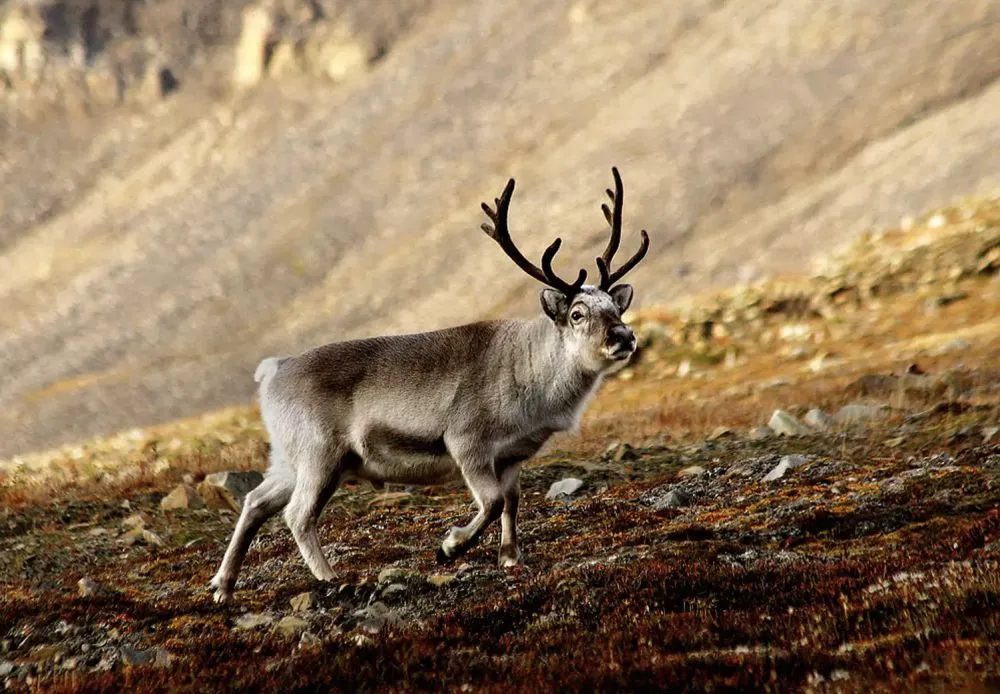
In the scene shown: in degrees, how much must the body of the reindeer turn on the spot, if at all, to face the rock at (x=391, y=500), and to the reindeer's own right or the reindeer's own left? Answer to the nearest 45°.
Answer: approximately 90° to the reindeer's own left

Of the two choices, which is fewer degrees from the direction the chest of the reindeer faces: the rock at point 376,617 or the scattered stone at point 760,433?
the scattered stone

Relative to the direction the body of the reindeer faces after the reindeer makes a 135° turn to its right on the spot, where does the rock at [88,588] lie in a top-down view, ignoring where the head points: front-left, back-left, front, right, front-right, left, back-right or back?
front-right

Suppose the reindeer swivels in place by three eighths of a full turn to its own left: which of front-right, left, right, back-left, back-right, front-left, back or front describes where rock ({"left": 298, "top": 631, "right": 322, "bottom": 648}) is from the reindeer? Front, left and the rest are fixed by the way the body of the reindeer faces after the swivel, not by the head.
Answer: left

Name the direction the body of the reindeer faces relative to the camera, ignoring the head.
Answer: to the viewer's right

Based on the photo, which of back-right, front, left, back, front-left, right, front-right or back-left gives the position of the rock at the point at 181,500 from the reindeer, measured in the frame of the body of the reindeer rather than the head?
back-left
